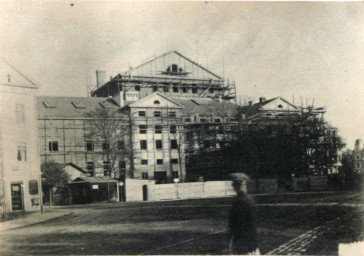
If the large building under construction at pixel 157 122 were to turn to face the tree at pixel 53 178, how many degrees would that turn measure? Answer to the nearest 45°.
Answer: approximately 45° to its right

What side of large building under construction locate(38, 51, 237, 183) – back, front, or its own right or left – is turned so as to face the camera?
front

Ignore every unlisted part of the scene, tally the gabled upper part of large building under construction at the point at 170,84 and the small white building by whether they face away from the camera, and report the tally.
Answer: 0

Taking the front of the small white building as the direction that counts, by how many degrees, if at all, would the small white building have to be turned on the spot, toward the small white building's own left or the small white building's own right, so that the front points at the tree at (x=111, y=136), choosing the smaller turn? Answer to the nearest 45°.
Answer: approximately 135° to the small white building's own left

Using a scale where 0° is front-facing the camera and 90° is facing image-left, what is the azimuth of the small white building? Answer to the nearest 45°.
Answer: approximately 315°

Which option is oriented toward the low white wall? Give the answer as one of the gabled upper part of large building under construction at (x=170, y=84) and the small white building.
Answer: the gabled upper part of large building under construction

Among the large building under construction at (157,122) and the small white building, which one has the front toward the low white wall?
the large building under construction

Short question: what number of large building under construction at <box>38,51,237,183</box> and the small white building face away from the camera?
0

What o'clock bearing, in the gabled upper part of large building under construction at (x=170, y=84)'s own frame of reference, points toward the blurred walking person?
The blurred walking person is roughly at 12 o'clock from the gabled upper part of large building under construction.

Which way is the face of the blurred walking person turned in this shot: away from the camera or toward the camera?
toward the camera
